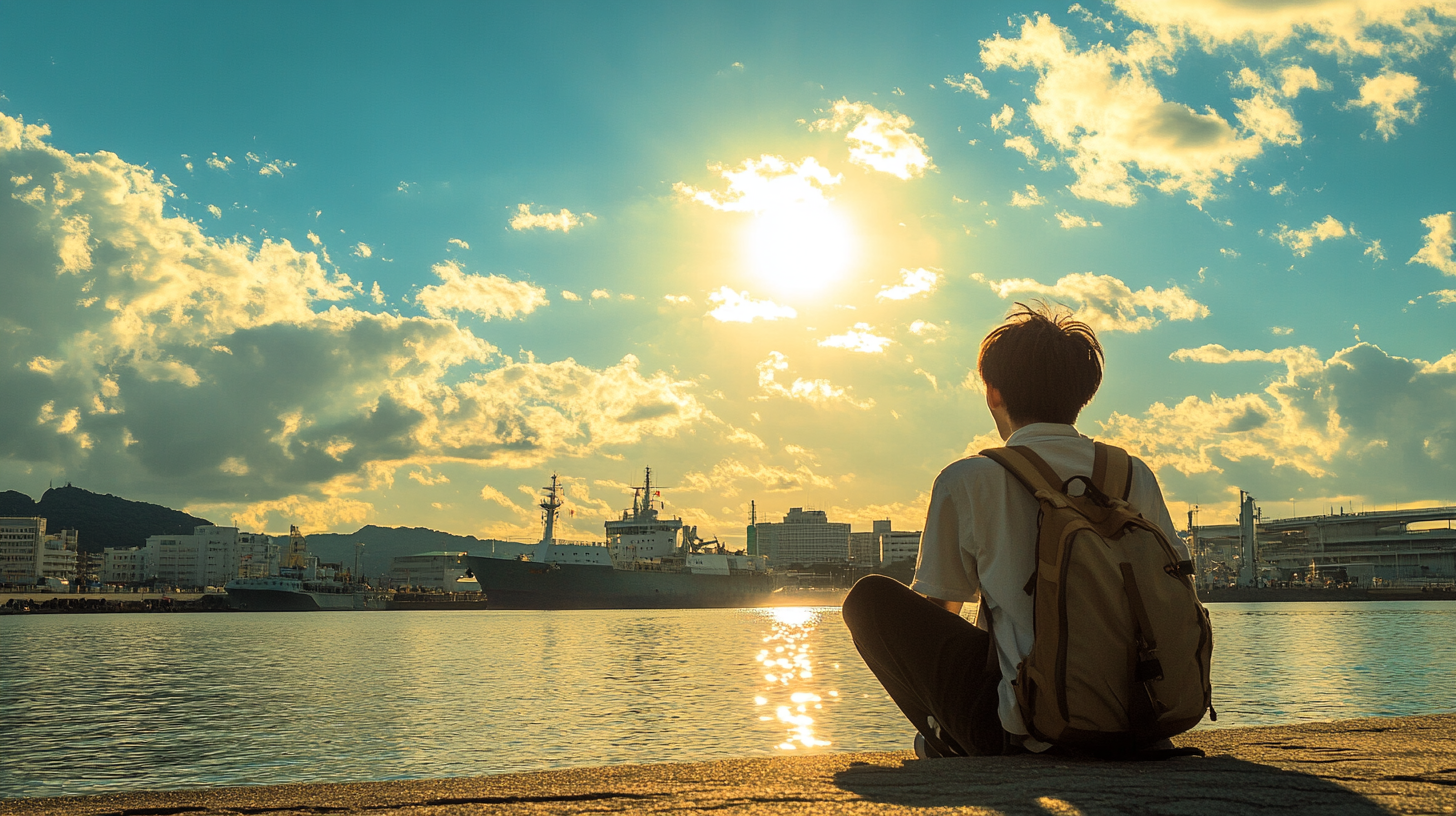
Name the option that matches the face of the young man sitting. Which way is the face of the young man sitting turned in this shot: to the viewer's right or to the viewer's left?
to the viewer's left

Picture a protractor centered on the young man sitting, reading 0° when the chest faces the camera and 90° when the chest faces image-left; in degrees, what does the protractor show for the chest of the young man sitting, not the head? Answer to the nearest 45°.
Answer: approximately 135°
